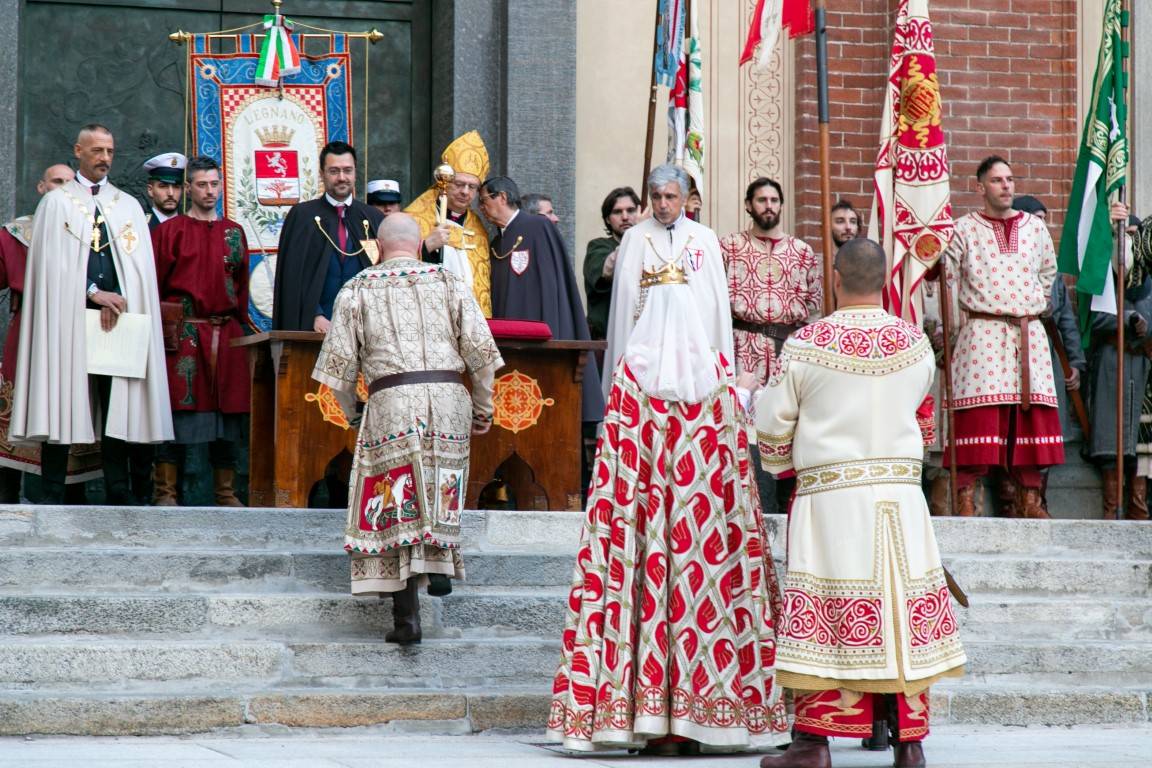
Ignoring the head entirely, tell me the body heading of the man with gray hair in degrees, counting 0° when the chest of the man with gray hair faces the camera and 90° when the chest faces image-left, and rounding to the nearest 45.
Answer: approximately 0°

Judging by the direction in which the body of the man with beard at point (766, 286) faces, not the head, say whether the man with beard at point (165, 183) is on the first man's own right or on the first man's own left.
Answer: on the first man's own right

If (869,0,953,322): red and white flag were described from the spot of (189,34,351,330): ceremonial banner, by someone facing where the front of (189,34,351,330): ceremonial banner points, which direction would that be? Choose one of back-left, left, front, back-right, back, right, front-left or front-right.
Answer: front-left

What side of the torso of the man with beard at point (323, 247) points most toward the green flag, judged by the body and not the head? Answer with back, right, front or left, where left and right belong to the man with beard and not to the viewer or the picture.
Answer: left

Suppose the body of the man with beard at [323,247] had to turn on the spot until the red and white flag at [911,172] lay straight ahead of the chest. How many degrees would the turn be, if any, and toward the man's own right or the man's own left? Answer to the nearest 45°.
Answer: approximately 45° to the man's own left

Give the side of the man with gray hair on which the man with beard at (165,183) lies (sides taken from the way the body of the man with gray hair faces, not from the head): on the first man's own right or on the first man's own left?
on the first man's own right
